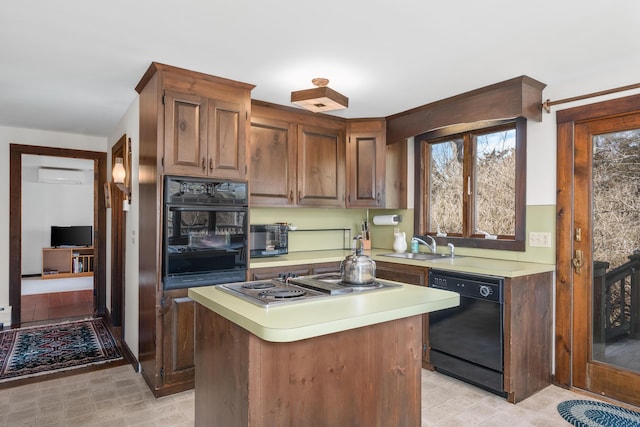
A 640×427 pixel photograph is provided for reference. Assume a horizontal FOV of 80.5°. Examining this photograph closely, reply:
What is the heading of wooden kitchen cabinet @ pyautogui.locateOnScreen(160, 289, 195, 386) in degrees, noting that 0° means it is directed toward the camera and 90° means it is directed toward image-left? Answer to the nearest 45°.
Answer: approximately 315°

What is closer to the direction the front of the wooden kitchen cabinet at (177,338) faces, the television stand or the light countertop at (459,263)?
the light countertop

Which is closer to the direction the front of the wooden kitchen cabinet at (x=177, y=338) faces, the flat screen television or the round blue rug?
the round blue rug
